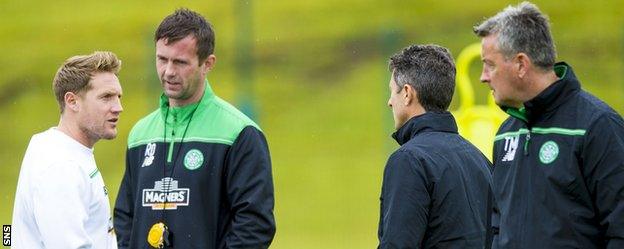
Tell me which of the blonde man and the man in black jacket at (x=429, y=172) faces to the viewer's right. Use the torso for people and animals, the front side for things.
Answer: the blonde man

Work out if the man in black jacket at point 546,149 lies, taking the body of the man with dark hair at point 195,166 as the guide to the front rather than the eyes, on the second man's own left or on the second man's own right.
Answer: on the second man's own left

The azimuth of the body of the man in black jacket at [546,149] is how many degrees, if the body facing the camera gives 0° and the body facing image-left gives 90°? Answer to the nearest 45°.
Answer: approximately 45°

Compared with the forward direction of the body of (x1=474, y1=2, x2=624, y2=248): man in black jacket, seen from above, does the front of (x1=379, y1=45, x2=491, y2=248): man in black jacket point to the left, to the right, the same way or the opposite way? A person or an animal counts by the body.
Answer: to the right

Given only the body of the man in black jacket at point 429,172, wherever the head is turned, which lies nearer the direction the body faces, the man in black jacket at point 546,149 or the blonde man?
the blonde man

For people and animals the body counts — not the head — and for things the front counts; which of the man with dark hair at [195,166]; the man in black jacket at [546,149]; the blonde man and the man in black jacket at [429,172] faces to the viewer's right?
the blonde man

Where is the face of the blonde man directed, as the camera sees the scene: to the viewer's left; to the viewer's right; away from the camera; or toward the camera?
to the viewer's right

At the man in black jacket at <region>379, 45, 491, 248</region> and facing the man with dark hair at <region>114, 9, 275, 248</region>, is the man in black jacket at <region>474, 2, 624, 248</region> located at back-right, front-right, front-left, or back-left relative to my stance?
back-left

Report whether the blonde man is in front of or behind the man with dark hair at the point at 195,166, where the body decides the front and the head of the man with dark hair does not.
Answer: in front

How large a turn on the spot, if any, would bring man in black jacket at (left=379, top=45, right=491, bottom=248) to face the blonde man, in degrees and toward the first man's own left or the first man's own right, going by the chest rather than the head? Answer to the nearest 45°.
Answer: approximately 45° to the first man's own left

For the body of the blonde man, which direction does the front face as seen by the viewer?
to the viewer's right

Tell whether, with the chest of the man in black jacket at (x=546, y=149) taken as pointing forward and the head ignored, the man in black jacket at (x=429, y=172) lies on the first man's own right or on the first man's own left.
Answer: on the first man's own right

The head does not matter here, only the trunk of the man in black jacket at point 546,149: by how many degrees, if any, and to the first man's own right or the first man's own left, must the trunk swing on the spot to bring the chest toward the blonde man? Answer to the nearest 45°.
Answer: approximately 45° to the first man's own right

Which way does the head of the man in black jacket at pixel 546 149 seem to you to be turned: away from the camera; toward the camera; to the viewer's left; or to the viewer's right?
to the viewer's left

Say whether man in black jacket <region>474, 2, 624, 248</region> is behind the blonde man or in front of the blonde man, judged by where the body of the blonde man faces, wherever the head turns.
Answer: in front

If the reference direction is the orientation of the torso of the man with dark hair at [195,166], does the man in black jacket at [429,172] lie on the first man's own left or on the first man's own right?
on the first man's own left

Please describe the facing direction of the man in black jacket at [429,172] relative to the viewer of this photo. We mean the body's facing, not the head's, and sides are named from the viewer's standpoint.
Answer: facing away from the viewer and to the left of the viewer
